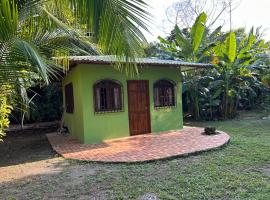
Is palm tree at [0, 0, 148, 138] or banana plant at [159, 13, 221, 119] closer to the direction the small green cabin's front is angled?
the palm tree

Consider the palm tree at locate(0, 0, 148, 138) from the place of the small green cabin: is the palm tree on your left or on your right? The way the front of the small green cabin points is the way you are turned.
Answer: on your right

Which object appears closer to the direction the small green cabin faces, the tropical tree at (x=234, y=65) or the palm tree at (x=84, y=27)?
the palm tree

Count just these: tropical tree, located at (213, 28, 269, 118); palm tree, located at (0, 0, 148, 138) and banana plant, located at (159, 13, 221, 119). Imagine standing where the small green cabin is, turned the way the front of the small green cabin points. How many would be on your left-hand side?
2

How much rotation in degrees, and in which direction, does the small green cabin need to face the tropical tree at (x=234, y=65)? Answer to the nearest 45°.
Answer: approximately 90° to its left

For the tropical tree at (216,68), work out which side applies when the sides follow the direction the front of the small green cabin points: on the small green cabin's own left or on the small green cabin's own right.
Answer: on the small green cabin's own left

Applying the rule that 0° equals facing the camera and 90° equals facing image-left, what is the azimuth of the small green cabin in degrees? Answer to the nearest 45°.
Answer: approximately 315°

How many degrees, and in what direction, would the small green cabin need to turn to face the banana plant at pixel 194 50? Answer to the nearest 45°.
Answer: approximately 90° to its left
